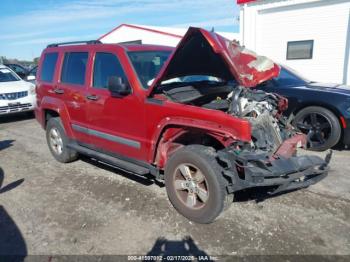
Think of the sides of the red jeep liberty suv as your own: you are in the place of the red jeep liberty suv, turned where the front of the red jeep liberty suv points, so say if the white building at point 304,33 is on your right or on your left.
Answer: on your left

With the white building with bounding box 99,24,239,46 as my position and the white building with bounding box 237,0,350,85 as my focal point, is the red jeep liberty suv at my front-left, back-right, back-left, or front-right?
front-right

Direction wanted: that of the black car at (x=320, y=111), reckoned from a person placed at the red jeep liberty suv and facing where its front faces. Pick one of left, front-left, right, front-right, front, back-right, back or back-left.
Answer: left

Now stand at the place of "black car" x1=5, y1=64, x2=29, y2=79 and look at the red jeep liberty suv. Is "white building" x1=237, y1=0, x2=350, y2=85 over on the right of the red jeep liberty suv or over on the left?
left

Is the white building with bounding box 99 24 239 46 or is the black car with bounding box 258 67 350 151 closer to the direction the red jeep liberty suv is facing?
the black car

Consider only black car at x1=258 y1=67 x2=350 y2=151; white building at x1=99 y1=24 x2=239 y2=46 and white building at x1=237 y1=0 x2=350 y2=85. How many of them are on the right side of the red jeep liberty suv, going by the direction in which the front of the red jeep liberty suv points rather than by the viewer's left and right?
0

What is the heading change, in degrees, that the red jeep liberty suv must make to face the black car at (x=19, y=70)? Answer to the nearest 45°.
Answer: approximately 180°

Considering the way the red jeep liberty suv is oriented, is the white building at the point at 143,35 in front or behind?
behind

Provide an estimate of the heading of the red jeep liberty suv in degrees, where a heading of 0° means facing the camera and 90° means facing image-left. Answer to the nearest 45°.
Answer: approximately 315°
